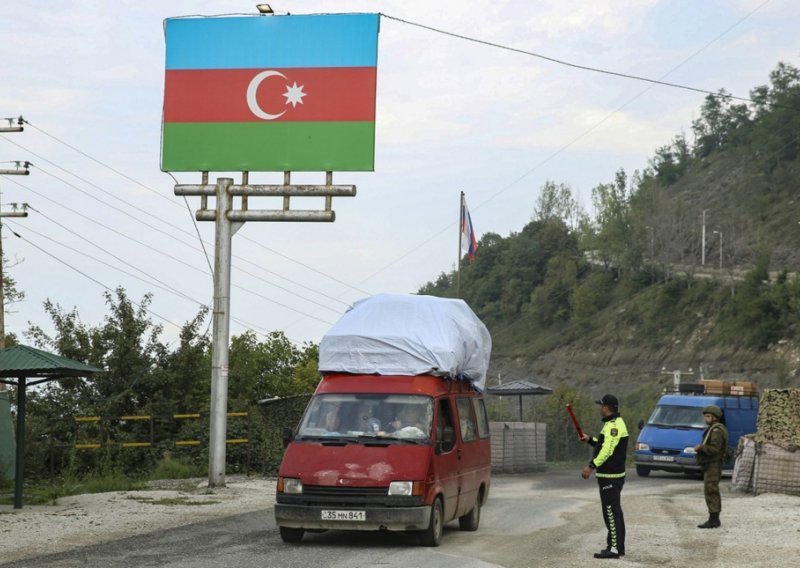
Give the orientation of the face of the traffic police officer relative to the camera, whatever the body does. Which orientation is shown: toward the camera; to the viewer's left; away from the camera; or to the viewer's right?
to the viewer's left

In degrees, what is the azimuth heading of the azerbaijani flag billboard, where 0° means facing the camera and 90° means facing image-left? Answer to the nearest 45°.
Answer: approximately 0°

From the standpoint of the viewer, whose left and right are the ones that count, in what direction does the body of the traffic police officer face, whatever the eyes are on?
facing to the left of the viewer

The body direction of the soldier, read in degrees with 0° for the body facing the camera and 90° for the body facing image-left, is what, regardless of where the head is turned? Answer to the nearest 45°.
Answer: approximately 90°

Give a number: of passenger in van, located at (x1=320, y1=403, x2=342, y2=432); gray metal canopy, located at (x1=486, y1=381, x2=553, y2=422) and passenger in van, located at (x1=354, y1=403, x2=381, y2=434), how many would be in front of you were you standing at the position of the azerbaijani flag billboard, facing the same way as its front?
2

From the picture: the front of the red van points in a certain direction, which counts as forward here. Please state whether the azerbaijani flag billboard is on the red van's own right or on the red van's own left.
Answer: on the red van's own right

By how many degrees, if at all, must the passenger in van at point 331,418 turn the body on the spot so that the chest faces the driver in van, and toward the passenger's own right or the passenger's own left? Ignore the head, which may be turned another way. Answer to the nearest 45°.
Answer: approximately 90° to the passenger's own left

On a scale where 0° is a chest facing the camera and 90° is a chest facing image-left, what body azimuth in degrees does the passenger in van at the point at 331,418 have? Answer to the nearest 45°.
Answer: approximately 0°

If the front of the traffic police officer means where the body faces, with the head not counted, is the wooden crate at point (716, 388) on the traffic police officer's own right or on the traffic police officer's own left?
on the traffic police officer's own right

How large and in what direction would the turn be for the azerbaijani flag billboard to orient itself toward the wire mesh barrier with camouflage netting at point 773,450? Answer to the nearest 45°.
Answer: approximately 90° to its left

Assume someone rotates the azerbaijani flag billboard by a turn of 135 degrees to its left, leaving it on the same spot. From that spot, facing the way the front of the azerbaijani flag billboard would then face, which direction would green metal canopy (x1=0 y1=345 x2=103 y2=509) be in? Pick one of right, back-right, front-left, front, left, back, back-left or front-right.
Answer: back
